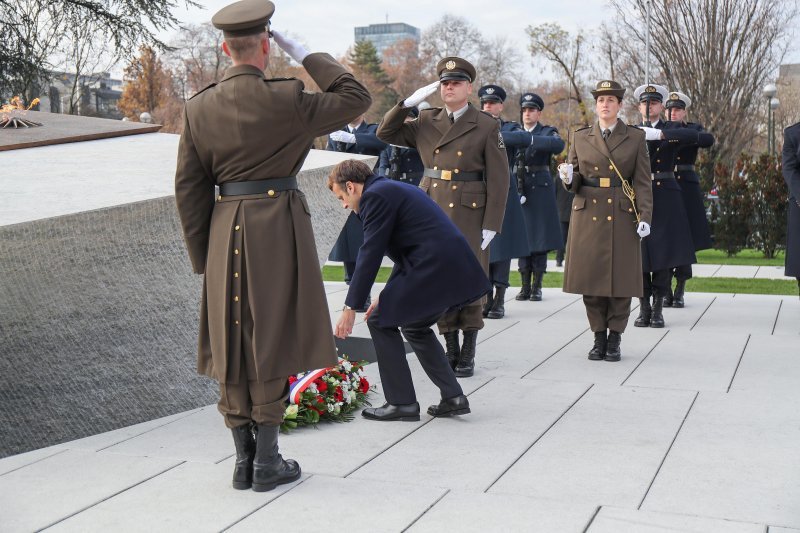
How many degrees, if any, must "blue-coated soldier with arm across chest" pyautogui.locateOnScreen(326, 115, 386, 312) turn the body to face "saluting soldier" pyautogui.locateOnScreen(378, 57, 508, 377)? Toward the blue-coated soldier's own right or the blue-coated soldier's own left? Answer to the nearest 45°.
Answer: approximately 45° to the blue-coated soldier's own left

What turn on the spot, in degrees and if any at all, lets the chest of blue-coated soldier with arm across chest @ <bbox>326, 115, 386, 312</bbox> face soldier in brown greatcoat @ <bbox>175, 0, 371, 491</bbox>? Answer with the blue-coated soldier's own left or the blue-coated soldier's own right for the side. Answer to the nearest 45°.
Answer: approximately 45° to the blue-coated soldier's own left

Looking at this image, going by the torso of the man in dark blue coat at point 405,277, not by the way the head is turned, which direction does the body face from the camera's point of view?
to the viewer's left

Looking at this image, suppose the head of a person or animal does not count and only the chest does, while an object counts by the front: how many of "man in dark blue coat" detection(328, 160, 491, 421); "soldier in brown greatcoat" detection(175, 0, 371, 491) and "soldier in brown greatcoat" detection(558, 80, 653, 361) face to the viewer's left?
1

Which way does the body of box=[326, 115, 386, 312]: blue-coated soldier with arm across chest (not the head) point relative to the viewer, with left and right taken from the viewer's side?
facing the viewer and to the left of the viewer

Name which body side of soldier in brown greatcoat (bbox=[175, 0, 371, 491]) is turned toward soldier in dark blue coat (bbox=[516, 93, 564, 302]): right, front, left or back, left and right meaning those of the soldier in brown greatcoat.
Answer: front

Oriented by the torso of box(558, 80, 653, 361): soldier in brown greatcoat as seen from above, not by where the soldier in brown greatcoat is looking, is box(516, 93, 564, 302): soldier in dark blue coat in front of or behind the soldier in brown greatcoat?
behind

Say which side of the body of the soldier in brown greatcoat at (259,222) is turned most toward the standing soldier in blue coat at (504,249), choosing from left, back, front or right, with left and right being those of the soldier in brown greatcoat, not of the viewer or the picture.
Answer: front

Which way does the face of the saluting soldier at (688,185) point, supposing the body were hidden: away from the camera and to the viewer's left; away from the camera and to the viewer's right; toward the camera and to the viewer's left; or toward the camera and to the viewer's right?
toward the camera and to the viewer's left

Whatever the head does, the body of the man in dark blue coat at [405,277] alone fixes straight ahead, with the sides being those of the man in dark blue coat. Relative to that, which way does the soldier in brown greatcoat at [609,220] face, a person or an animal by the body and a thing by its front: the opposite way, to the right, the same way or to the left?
to the left

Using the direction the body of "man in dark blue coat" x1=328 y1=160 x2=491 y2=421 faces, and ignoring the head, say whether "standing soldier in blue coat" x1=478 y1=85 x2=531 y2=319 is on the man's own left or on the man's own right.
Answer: on the man's own right

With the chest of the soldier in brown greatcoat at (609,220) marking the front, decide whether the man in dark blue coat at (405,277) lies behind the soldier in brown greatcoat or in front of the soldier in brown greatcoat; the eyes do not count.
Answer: in front

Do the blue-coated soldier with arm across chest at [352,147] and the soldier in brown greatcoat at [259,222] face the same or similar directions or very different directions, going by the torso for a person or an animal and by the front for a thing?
very different directions

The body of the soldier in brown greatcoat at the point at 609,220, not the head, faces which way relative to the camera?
toward the camera

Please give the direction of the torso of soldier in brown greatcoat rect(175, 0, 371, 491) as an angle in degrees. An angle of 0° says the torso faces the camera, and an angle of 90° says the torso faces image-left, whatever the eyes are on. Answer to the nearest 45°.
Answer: approximately 225°

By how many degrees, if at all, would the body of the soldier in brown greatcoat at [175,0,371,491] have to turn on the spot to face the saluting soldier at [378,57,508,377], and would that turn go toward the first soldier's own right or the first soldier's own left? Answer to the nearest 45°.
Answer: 0° — they already face them

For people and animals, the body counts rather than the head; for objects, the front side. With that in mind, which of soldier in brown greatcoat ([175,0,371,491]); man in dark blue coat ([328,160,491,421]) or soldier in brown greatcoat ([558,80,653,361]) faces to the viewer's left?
the man in dark blue coat

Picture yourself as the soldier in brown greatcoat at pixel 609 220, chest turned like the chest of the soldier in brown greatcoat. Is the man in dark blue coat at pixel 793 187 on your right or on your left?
on your left
